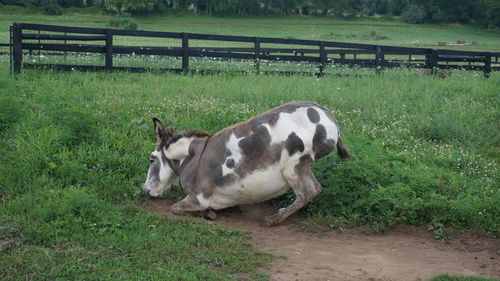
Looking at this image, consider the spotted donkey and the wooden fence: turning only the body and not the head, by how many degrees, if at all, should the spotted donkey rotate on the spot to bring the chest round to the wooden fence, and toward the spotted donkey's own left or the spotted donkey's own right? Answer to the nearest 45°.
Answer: approximately 90° to the spotted donkey's own right

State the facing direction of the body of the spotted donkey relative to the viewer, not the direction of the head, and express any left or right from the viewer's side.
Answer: facing to the left of the viewer

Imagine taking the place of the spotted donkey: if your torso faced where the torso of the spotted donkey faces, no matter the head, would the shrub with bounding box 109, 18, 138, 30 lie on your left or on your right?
on your right
